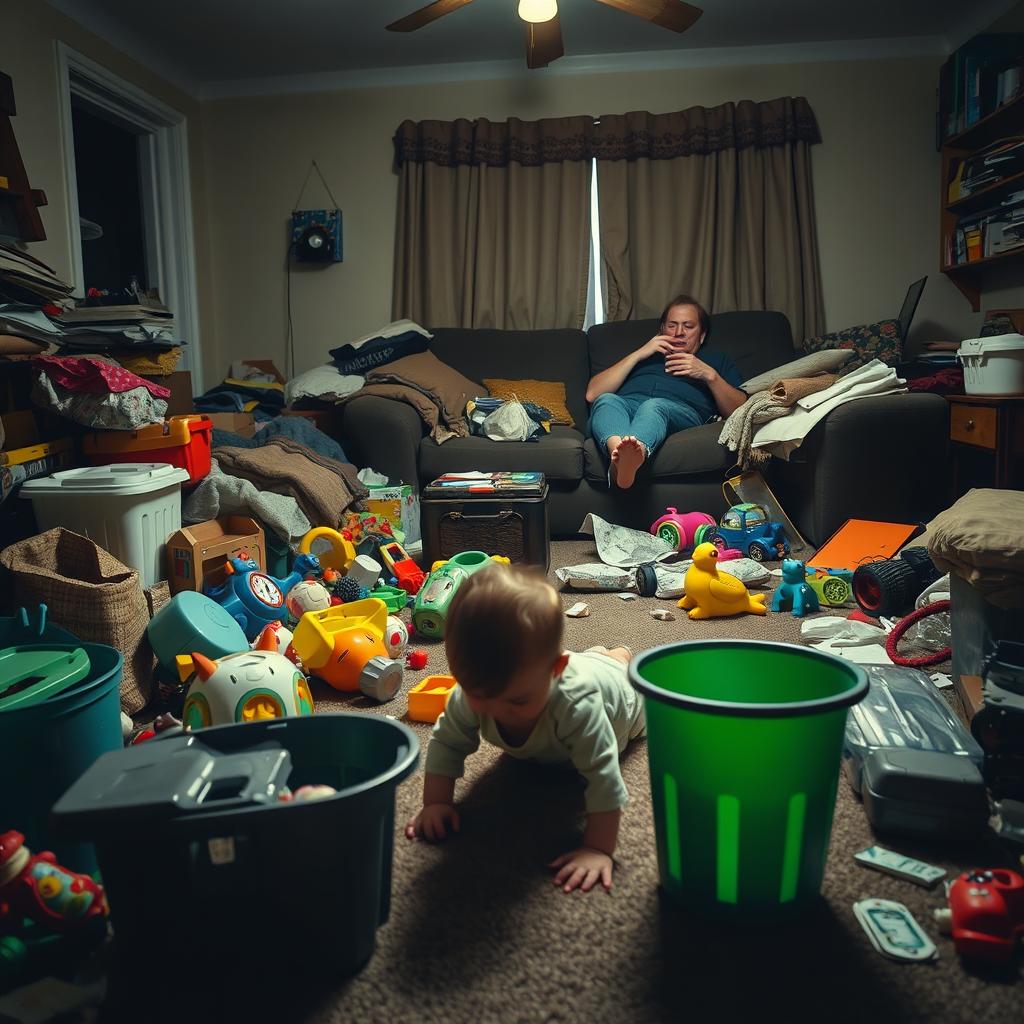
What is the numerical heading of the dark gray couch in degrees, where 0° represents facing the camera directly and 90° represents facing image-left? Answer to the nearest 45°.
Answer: approximately 0°

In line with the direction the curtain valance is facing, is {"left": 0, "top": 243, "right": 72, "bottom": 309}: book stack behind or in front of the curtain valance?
in front

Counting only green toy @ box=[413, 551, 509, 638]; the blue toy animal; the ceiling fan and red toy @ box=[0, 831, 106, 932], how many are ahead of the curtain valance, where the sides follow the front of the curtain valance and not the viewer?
4

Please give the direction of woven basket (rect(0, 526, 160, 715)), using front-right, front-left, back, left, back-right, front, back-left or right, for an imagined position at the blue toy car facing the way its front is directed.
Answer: right

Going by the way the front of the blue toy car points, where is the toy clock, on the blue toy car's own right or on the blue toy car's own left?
on the blue toy car's own right

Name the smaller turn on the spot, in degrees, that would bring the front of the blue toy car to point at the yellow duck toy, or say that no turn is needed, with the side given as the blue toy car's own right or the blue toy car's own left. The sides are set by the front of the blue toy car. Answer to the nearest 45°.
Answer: approximately 45° to the blue toy car's own right

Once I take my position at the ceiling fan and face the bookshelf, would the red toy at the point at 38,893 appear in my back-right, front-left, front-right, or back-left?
back-right

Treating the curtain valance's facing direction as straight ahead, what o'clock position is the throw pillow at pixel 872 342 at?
The throw pillow is roughly at 10 o'clock from the curtain valance.

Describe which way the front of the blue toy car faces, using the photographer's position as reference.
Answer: facing the viewer and to the right of the viewer

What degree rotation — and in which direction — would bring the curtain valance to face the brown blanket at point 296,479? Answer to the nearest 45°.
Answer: approximately 45° to its right

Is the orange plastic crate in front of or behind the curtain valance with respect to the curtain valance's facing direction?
in front

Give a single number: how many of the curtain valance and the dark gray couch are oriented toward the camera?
2
